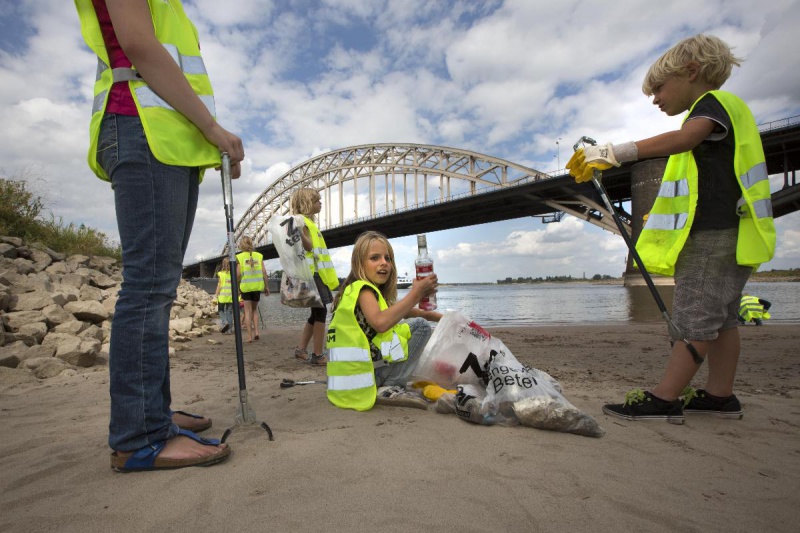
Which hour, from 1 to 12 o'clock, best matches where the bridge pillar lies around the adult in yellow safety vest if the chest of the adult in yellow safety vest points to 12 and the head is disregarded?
The bridge pillar is roughly at 11 o'clock from the adult in yellow safety vest.

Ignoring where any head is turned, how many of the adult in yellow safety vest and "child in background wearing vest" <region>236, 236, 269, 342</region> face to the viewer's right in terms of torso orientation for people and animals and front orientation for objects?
1

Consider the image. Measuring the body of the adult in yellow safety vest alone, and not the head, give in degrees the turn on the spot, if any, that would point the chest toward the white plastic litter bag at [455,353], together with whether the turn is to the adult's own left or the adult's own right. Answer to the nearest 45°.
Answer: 0° — they already face it

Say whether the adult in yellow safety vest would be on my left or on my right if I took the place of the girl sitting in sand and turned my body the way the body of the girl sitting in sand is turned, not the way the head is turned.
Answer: on my right

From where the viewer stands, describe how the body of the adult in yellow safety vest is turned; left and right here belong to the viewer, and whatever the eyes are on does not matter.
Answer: facing to the right of the viewer

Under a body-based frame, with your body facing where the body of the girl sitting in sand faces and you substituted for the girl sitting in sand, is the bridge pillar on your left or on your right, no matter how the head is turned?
on your left
